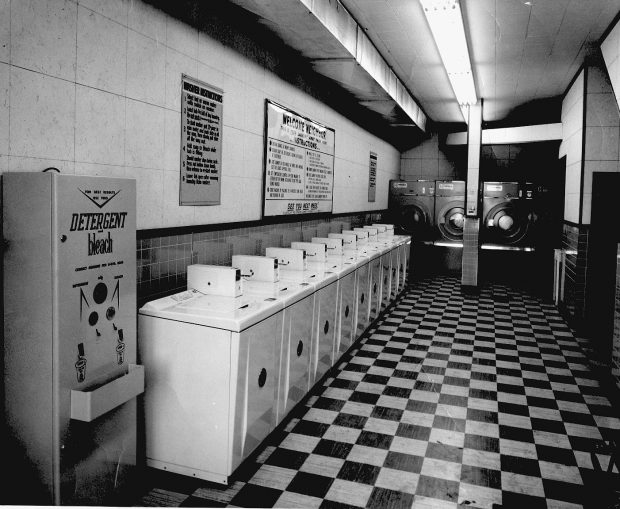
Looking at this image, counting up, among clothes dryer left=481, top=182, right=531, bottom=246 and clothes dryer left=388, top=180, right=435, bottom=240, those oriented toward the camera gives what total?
2

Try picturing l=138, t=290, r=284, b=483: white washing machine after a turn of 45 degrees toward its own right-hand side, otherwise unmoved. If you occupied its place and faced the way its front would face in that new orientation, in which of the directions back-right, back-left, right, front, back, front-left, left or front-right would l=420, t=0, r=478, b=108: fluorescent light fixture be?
back-left

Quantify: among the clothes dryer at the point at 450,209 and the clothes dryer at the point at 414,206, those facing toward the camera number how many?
2

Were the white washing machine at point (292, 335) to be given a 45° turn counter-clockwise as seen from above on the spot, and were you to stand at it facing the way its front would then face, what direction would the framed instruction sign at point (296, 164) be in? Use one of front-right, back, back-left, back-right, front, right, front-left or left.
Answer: left

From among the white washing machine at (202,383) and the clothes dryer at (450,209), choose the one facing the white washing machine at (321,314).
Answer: the clothes dryer

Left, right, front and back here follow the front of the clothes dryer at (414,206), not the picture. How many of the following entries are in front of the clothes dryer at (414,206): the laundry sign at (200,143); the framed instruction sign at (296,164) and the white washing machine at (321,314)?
3

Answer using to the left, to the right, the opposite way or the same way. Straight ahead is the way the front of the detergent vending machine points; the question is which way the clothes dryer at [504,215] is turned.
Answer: to the right

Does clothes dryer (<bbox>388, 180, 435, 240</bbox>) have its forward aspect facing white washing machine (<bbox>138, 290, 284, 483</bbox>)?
yes

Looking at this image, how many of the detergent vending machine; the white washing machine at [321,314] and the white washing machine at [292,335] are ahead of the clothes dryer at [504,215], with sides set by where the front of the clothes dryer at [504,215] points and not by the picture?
3

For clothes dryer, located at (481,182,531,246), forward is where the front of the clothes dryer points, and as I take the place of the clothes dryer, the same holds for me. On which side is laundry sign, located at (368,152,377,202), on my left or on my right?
on my right

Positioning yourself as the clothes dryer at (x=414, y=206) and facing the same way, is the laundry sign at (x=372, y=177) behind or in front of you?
in front

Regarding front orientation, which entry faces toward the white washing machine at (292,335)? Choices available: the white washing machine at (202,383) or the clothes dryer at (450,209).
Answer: the clothes dryer
